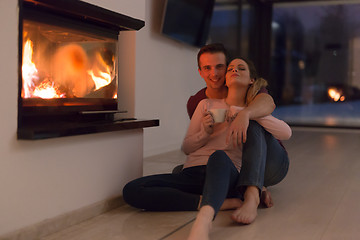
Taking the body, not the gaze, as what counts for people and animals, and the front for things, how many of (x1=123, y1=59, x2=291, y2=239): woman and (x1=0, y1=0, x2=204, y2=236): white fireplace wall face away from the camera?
0

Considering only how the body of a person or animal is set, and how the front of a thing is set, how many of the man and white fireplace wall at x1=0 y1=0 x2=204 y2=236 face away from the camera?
0

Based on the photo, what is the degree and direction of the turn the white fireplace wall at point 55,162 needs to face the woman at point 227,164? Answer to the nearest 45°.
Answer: approximately 45° to its left

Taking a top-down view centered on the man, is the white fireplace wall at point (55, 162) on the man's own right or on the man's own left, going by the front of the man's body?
on the man's own right

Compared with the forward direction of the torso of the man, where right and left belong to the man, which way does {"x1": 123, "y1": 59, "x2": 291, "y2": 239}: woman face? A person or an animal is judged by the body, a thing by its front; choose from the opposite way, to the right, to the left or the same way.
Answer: the same way

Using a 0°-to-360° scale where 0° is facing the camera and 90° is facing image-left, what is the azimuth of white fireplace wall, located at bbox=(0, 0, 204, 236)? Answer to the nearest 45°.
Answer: approximately 315°

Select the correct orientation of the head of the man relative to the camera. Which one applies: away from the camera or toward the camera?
toward the camera

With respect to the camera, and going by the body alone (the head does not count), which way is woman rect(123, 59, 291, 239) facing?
toward the camera

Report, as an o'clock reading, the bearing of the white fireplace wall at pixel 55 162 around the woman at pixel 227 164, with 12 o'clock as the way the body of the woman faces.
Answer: The white fireplace wall is roughly at 2 o'clock from the woman.

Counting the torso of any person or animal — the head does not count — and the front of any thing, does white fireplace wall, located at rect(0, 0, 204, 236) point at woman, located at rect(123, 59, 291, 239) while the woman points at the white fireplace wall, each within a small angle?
no

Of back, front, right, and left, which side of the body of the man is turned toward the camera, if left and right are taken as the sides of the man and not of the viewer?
front
